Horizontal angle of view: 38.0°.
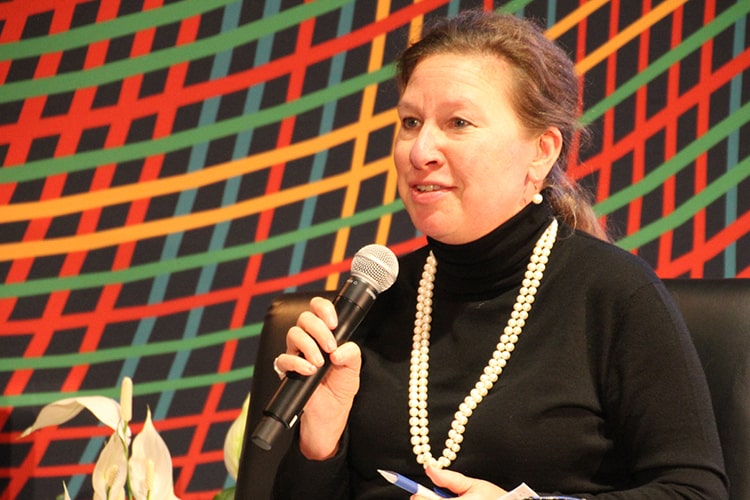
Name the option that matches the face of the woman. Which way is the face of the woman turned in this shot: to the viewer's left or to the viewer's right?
to the viewer's left

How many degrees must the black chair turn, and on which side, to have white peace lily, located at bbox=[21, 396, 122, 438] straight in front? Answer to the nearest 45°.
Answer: approximately 90° to its right

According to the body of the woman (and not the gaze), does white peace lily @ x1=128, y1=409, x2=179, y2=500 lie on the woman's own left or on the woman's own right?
on the woman's own right

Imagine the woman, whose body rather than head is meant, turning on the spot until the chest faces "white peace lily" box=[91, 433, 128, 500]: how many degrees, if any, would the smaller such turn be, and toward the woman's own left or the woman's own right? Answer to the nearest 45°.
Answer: approximately 45° to the woman's own right

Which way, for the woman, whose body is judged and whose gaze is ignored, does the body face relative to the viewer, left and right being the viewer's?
facing the viewer and to the left of the viewer

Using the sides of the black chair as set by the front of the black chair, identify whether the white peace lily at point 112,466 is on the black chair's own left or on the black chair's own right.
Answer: on the black chair's own right
